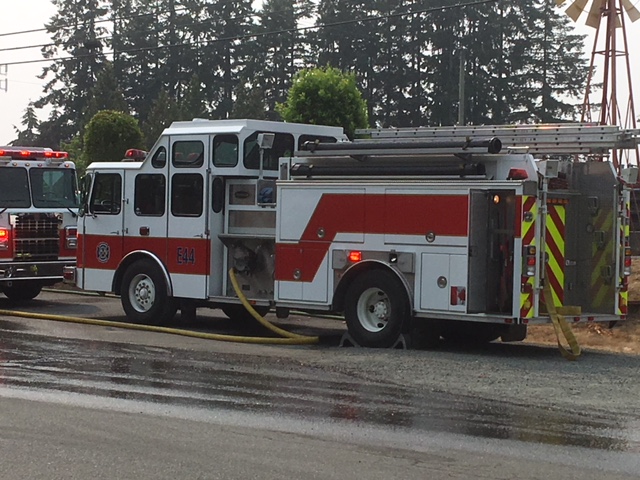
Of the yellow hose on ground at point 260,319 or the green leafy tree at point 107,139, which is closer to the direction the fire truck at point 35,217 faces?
the yellow hose on ground

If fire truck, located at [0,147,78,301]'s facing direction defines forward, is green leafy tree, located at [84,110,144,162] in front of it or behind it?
behind

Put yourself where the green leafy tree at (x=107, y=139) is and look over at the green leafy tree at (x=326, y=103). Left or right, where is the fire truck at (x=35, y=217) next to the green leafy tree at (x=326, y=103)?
right

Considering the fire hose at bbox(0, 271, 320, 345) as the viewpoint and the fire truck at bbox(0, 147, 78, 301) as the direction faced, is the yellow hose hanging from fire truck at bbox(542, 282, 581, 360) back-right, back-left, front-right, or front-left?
back-right

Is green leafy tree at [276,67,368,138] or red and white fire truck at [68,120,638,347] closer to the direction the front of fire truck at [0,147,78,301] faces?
the red and white fire truck

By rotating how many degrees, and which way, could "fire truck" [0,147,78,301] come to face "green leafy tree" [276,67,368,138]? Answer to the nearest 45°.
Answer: approximately 135° to its left

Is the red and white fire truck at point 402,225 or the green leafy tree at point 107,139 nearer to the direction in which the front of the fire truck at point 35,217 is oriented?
the red and white fire truck

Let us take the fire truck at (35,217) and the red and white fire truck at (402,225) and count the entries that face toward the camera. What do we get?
1

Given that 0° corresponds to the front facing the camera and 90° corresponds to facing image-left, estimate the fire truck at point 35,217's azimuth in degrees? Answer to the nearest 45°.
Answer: approximately 0°

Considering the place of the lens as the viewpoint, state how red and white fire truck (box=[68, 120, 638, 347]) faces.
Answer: facing away from the viewer and to the left of the viewer

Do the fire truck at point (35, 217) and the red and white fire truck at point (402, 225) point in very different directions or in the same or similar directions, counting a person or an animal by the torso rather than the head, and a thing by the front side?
very different directions
